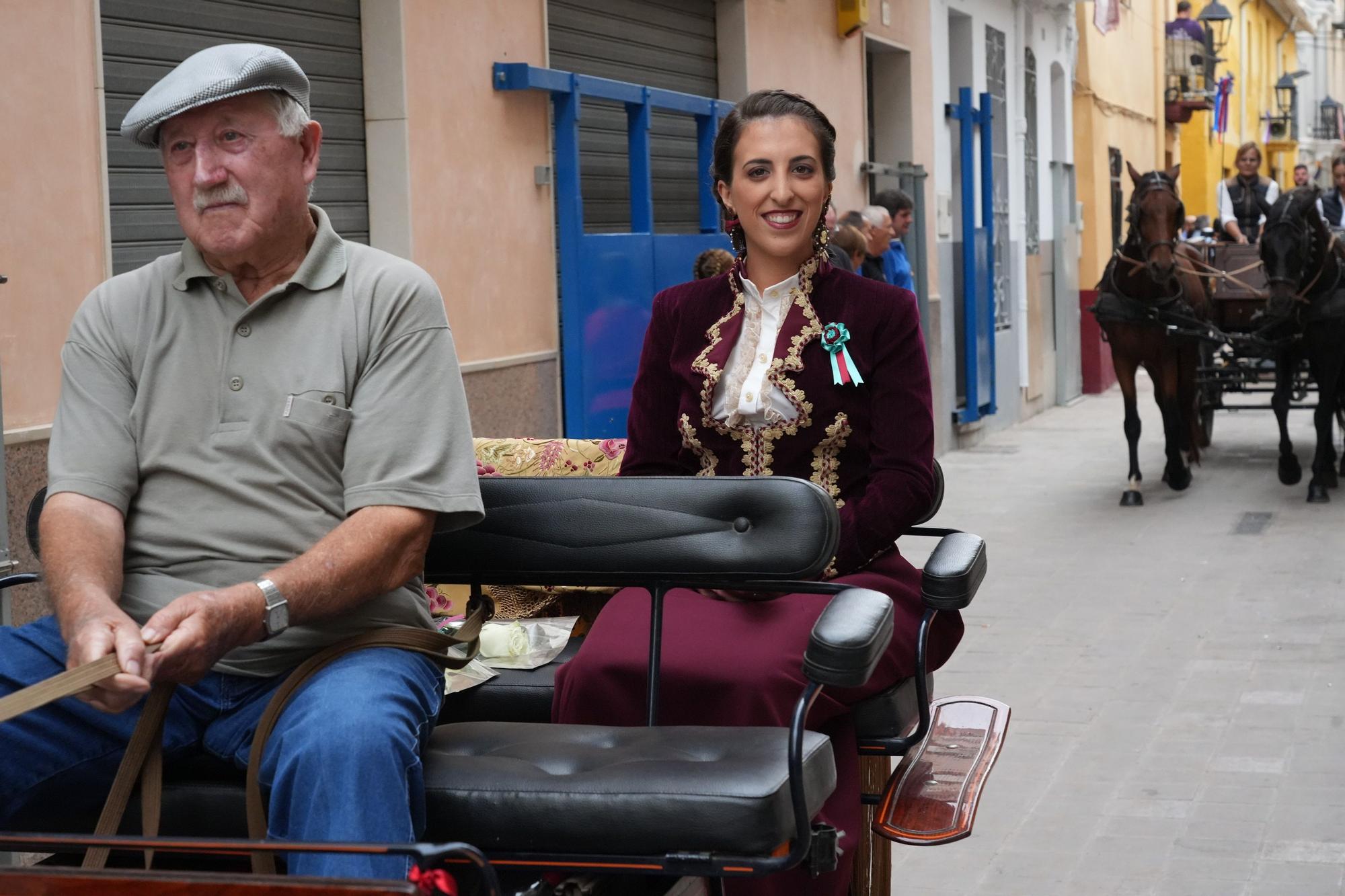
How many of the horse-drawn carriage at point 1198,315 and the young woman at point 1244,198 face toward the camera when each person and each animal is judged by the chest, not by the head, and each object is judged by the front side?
2

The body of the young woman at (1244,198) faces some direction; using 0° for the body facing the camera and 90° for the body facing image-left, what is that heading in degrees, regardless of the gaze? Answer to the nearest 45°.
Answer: approximately 0°

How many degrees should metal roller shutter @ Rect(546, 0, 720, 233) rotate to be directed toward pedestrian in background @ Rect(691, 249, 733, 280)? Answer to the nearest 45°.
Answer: approximately 45° to its right

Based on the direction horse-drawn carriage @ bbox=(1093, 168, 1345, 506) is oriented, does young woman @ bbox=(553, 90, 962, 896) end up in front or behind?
in front

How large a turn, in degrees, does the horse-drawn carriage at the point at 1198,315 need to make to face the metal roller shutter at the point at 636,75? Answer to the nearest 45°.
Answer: approximately 45° to its right

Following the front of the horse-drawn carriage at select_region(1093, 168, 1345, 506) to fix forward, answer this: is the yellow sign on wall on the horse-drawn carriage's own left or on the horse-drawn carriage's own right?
on the horse-drawn carriage's own right

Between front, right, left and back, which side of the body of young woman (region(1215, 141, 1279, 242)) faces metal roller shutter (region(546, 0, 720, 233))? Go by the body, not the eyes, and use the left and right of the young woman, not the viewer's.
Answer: front

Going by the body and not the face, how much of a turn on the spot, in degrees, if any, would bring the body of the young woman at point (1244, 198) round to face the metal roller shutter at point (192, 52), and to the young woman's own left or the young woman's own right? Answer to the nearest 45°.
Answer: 0° — they already face it

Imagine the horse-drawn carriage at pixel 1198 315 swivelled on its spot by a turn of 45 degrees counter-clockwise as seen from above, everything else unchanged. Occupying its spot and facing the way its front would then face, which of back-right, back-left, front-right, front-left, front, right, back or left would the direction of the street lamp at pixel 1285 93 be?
back-left

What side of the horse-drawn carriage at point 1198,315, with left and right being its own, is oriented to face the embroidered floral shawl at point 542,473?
front
